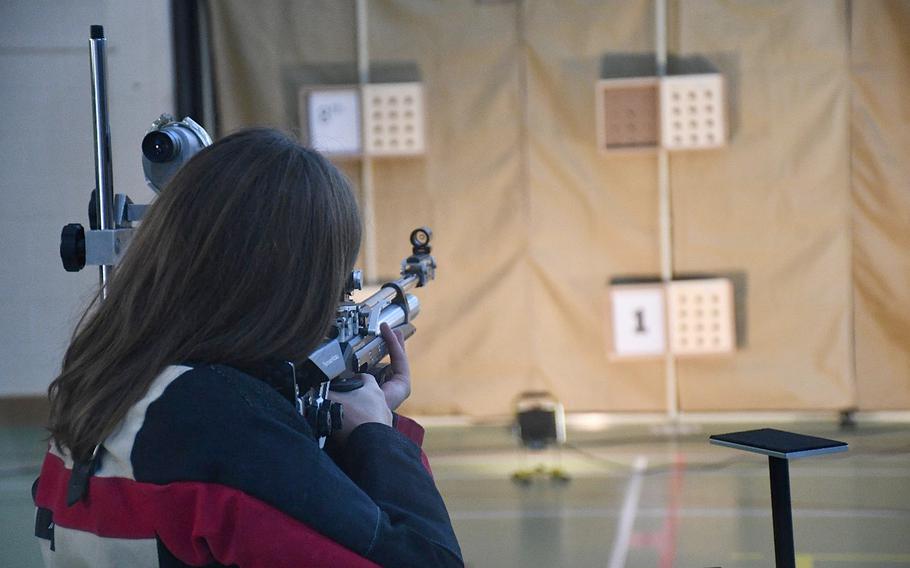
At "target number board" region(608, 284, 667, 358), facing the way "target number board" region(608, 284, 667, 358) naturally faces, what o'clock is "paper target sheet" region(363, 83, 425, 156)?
"paper target sheet" region(363, 83, 425, 156) is roughly at 3 o'clock from "target number board" region(608, 284, 667, 358).

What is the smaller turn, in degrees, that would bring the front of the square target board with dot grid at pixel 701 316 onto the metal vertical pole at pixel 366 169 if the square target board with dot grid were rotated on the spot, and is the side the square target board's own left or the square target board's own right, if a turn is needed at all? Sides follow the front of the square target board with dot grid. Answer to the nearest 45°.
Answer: approximately 90° to the square target board's own right

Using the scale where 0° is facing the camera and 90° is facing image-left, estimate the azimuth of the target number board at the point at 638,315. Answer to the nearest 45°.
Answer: approximately 0°

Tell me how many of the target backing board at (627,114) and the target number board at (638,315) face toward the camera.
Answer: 2

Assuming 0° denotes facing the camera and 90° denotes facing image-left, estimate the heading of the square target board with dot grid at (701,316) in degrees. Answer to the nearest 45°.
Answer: approximately 0°
